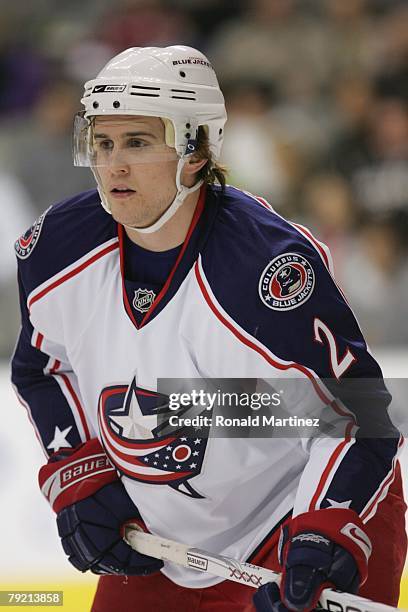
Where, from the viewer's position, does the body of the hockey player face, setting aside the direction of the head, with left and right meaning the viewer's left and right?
facing the viewer and to the left of the viewer

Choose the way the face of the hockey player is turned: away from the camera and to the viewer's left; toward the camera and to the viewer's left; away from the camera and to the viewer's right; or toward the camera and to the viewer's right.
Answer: toward the camera and to the viewer's left
